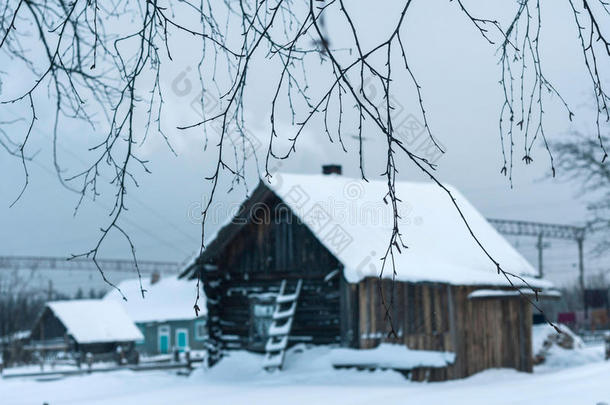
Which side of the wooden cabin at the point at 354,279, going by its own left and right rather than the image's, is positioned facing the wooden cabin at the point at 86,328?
right
